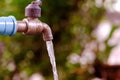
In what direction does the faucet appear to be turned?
to the viewer's right
